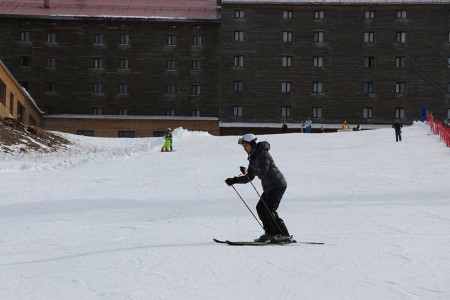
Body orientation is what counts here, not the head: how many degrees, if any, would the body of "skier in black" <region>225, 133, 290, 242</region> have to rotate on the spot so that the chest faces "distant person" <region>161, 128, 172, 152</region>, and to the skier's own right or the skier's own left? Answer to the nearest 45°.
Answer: approximately 90° to the skier's own right

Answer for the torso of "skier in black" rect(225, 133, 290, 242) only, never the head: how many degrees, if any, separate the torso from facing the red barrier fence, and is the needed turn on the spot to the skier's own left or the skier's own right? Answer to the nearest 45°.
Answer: approximately 90° to the skier's own right

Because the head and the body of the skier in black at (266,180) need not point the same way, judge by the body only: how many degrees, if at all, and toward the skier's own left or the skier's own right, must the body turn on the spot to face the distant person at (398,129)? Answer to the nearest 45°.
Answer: approximately 90° to the skier's own right

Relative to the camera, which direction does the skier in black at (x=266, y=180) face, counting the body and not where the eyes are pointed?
to the viewer's left

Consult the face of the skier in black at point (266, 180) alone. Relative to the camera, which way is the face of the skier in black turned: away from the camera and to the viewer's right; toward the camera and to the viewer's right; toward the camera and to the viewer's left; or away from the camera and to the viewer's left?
toward the camera and to the viewer's left

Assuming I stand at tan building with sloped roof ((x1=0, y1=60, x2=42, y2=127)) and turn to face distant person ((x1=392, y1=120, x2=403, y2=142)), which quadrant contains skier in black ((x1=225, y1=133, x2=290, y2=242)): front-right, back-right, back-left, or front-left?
front-right

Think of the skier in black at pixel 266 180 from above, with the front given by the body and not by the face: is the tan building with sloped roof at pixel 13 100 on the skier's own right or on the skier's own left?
on the skier's own right

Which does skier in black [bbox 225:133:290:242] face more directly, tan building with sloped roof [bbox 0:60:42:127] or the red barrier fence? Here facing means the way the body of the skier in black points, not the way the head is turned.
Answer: the tan building with sloped roof

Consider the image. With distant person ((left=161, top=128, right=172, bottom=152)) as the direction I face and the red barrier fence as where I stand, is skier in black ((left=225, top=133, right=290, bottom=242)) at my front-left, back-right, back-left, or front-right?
front-left
